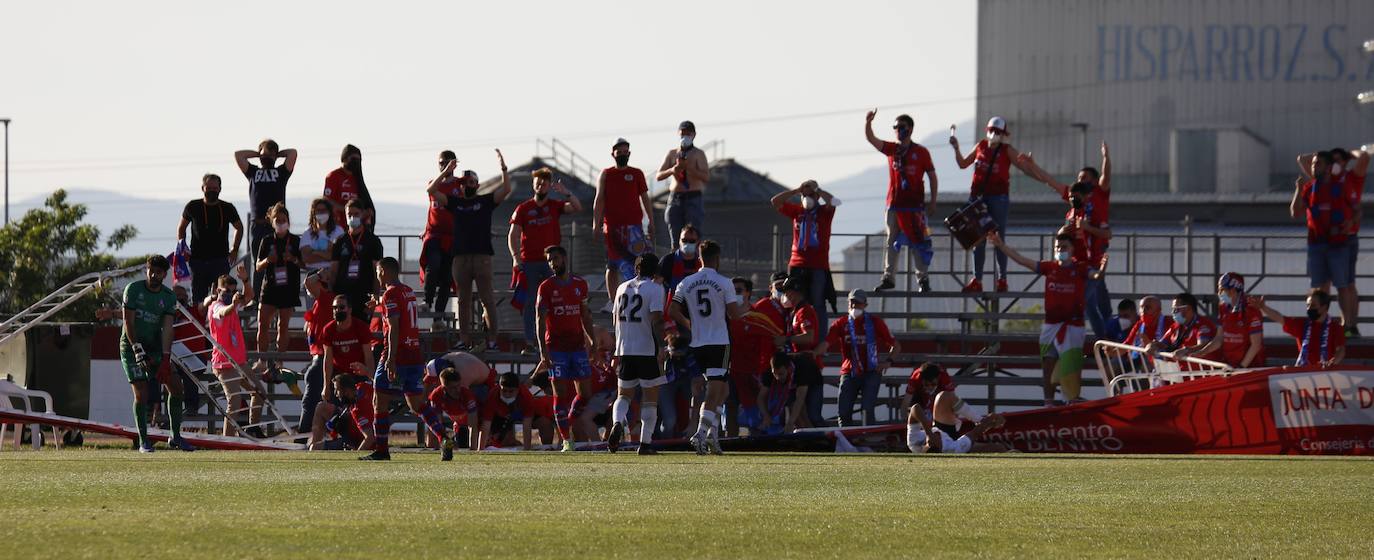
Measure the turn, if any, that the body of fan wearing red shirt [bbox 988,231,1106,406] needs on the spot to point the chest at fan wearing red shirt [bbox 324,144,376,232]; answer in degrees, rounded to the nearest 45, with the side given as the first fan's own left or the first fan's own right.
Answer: approximately 90° to the first fan's own right

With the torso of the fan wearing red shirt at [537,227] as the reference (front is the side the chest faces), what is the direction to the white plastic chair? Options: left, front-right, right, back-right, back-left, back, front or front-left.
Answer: right

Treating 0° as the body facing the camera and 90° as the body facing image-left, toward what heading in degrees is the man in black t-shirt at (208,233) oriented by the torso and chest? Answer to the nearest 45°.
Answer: approximately 0°

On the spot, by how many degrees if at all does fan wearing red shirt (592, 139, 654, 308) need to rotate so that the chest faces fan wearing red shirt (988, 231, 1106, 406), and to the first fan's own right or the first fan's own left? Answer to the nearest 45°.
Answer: approximately 90° to the first fan's own left

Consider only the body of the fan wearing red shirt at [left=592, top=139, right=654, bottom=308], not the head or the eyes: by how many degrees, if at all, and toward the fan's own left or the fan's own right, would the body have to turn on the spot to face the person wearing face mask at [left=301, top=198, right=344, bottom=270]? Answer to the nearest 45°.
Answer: approximately 90° to the fan's own right

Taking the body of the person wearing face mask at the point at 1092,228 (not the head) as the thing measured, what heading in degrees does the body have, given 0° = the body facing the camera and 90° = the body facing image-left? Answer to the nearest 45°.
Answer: approximately 45°

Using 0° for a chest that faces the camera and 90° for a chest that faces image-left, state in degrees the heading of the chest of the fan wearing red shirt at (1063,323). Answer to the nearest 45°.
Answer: approximately 0°

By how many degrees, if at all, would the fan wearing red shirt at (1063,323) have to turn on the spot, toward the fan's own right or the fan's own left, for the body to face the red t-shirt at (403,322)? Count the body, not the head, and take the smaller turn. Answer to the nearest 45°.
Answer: approximately 45° to the fan's own right

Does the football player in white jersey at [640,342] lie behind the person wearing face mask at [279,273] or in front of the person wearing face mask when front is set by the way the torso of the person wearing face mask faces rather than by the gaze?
in front
